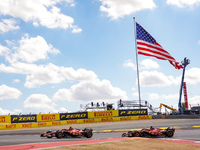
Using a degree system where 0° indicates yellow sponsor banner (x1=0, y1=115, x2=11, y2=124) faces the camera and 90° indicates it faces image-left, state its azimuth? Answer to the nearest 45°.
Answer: approximately 0°

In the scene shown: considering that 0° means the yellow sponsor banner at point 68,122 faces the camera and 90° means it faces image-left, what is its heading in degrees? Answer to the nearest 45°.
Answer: approximately 0°

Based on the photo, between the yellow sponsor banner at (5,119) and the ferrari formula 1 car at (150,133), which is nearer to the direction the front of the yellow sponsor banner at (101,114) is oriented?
the ferrari formula 1 car

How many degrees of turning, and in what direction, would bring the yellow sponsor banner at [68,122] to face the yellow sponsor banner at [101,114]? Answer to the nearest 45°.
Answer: approximately 90° to its left

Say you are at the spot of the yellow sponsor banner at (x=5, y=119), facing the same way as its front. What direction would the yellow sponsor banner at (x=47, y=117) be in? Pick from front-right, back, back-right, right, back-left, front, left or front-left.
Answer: left

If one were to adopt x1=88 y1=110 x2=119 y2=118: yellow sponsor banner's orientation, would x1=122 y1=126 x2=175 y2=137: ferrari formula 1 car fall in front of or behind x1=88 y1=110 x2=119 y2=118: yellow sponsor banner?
in front

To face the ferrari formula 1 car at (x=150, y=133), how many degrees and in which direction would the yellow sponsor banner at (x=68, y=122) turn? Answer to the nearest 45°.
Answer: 0° — it already faces it

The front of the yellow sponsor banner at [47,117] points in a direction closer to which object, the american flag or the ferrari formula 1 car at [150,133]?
the ferrari formula 1 car
